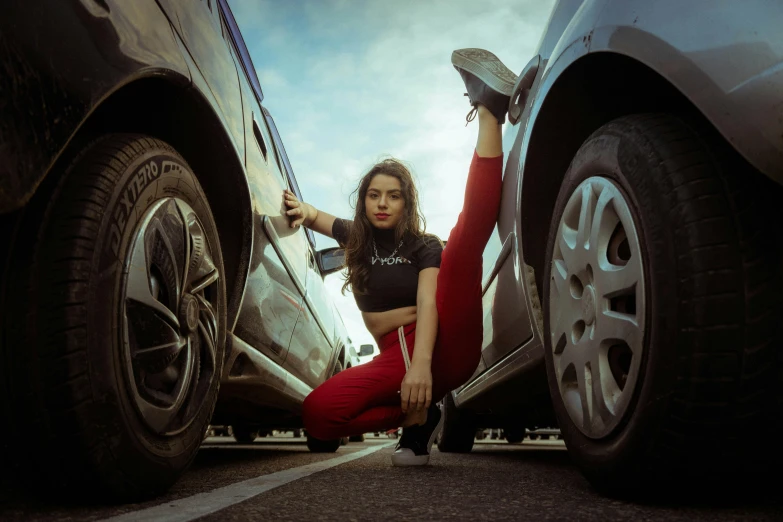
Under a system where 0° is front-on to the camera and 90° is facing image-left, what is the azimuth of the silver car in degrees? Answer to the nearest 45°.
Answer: approximately 315°

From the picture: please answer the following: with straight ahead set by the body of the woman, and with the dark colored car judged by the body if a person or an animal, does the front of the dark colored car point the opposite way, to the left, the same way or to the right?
the opposite way

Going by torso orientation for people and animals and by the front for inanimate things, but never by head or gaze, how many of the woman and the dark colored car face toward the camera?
1

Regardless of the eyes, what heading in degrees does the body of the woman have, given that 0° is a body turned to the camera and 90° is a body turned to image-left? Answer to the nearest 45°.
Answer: approximately 0°

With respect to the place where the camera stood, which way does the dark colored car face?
facing away from the viewer and to the right of the viewer
